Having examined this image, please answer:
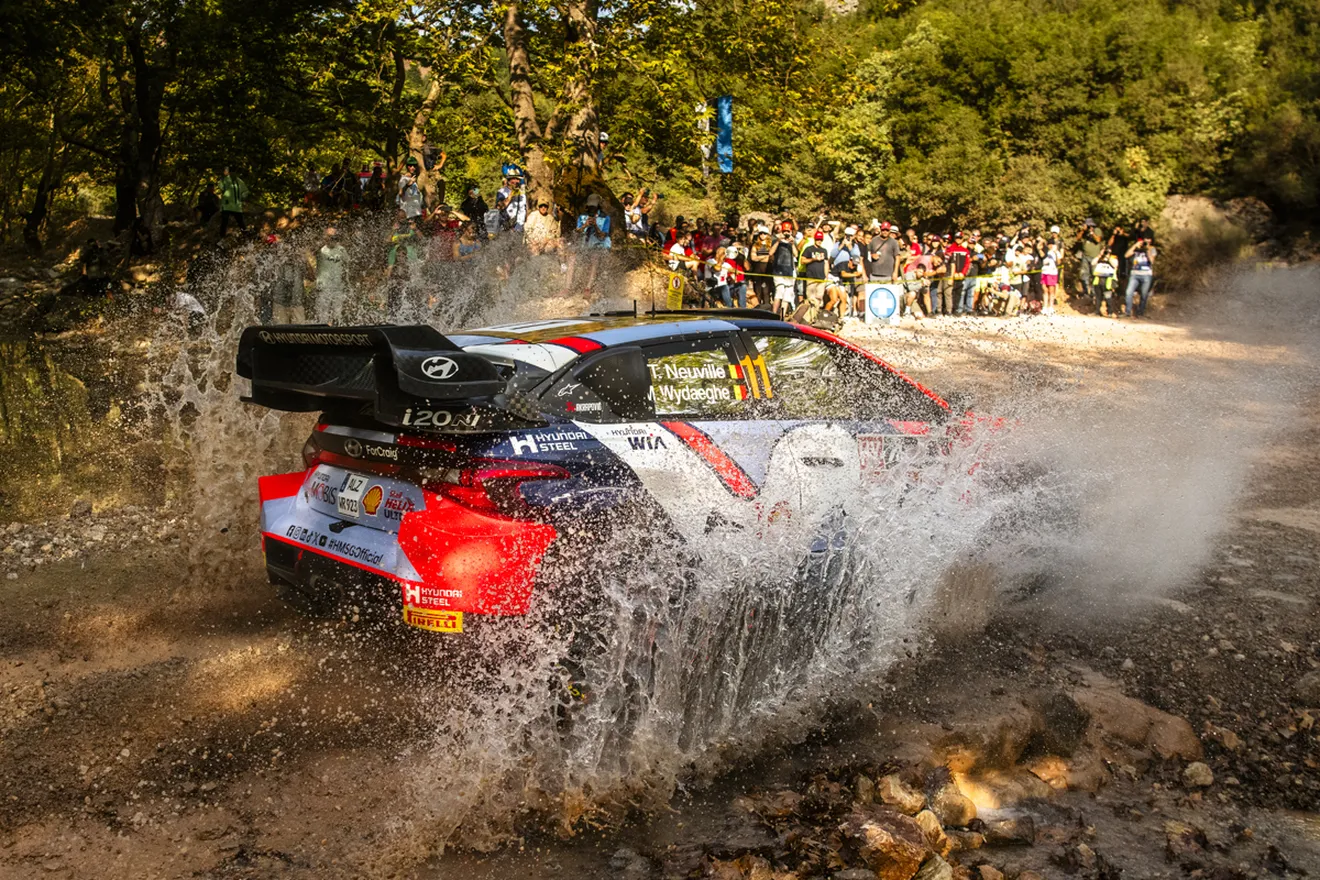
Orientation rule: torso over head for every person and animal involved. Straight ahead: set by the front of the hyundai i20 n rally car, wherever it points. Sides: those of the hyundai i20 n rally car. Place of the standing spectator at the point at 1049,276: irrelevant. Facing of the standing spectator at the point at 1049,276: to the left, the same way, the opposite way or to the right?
the opposite way

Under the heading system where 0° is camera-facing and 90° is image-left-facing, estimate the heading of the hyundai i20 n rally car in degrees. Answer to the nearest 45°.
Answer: approximately 225°

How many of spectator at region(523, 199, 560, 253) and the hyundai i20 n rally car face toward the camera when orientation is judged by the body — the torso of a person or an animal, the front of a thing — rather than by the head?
1

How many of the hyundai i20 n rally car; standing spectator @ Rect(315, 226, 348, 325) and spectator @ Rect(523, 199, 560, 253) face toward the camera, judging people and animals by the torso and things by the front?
2

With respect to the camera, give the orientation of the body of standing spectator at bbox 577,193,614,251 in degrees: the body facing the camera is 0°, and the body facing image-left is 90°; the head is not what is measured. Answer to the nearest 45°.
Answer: approximately 0°

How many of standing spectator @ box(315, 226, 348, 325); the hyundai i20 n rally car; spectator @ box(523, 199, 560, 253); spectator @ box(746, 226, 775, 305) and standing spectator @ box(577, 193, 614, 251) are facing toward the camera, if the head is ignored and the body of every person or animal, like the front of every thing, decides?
4

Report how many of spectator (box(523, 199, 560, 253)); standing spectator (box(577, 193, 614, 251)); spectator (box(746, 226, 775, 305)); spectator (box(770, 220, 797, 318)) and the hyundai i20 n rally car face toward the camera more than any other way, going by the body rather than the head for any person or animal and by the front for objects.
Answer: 4

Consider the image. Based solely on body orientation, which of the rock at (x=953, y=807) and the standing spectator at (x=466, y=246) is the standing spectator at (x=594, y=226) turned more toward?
the rock

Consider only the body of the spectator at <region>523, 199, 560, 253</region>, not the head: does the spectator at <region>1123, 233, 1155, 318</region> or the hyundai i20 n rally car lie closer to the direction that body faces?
the hyundai i20 n rally car

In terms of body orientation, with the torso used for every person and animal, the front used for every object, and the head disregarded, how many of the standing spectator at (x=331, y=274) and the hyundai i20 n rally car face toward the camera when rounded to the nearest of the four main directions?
1
